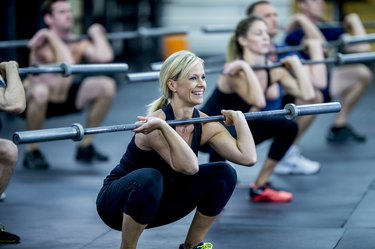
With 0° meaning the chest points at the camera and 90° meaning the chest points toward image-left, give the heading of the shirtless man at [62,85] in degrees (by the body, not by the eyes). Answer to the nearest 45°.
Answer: approximately 315°
